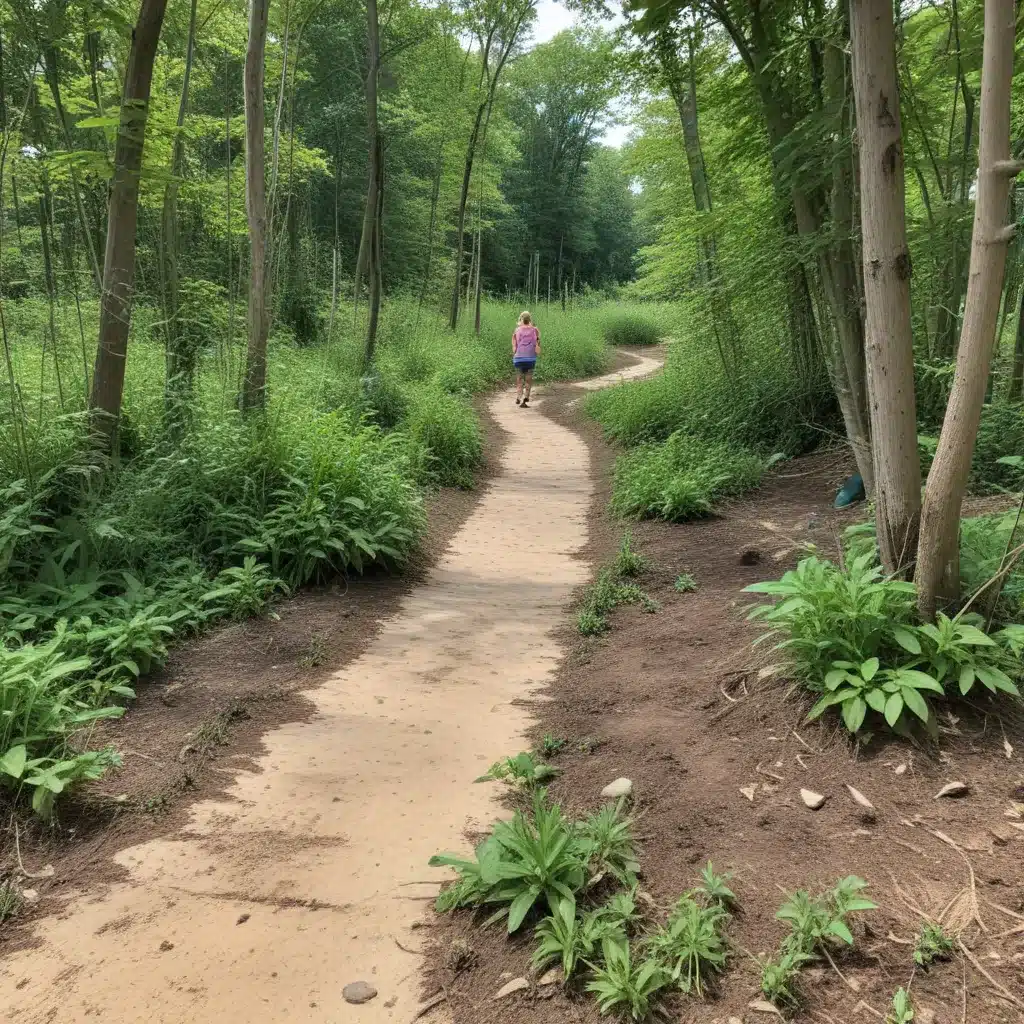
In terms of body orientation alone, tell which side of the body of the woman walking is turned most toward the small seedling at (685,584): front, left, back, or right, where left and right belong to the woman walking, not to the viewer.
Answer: back

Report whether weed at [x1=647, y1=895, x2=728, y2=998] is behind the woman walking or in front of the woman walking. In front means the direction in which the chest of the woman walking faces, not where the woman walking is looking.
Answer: behind

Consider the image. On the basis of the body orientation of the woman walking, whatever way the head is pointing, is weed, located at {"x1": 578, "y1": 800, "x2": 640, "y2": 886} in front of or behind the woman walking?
behind

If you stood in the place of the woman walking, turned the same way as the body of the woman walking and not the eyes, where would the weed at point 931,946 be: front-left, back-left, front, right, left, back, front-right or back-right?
back

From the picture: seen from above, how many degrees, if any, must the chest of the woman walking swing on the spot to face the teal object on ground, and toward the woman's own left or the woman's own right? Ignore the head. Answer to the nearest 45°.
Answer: approximately 180°

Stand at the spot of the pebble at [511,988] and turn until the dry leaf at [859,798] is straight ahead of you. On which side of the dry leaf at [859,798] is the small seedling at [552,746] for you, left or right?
left

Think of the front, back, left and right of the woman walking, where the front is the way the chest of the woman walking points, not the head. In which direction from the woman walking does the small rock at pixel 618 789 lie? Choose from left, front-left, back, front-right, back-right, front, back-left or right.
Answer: back

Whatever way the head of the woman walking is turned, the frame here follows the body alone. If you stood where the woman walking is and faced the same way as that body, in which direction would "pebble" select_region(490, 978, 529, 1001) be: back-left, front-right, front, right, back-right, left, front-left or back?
back

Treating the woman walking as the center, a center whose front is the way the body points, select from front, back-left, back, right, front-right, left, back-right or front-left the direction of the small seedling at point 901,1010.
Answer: back

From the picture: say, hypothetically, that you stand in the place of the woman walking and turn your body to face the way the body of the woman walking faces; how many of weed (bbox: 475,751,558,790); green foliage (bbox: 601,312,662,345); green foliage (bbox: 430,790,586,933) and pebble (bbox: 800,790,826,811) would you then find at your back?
3

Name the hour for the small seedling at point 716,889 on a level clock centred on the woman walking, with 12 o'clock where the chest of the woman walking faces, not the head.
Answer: The small seedling is roughly at 6 o'clock from the woman walking.

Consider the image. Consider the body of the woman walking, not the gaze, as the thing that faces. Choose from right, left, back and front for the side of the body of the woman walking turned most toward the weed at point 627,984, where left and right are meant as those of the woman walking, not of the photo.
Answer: back

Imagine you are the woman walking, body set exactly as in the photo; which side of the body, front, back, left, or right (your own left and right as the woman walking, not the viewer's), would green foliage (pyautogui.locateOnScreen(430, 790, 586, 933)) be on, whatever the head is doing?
back

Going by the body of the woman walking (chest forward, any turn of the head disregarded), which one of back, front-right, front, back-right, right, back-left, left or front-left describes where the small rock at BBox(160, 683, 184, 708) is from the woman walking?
back

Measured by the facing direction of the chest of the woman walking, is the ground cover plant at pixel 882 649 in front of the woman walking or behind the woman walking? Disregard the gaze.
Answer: behind

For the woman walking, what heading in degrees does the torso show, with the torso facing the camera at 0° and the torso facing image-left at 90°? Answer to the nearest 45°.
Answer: approximately 180°
